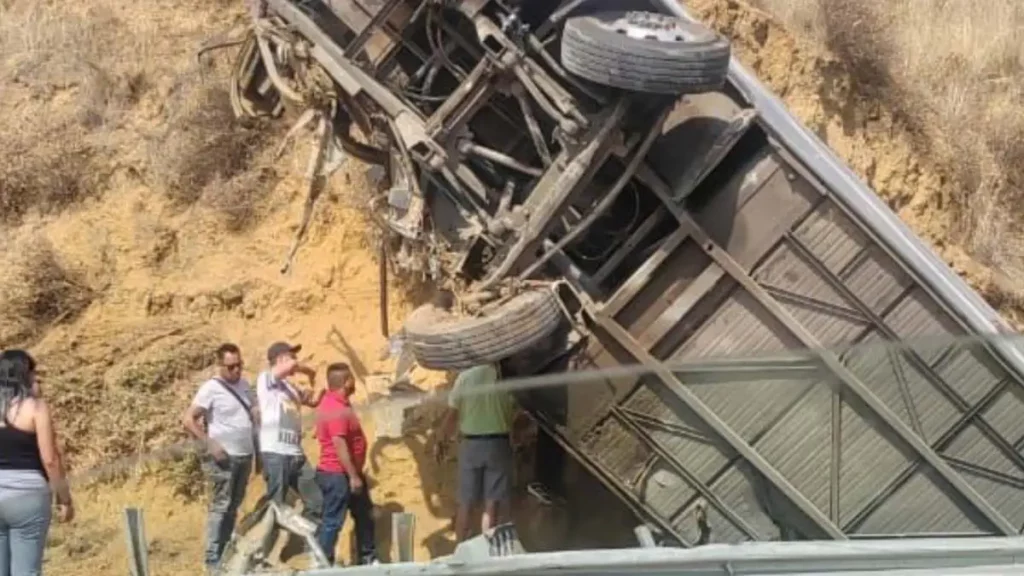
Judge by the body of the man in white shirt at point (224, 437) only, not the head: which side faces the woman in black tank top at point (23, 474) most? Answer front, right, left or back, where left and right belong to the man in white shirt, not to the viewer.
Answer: right

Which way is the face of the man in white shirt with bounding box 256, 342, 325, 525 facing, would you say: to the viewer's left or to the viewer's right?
to the viewer's right

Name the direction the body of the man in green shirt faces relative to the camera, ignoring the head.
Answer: away from the camera

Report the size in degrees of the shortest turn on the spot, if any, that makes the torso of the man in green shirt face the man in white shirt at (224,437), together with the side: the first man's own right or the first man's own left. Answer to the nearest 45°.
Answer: approximately 90° to the first man's own left

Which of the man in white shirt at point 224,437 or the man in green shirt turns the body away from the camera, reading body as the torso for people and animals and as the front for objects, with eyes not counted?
the man in green shirt

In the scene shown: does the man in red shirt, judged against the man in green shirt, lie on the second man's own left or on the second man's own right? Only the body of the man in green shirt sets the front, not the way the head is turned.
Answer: on the second man's own left
